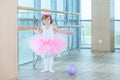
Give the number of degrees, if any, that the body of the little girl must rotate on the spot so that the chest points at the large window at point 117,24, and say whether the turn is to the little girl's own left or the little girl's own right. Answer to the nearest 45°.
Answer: approximately 135° to the little girl's own left

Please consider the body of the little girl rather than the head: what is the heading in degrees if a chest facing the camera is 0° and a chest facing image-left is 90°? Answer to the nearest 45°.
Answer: approximately 0°
